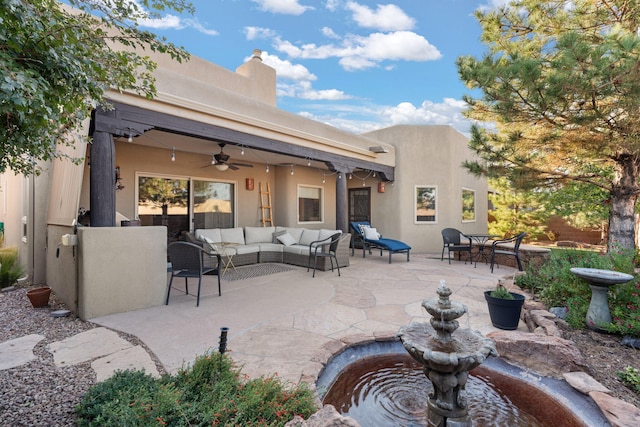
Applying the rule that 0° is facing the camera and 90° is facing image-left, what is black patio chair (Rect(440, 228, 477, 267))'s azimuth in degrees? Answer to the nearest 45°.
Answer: approximately 315°

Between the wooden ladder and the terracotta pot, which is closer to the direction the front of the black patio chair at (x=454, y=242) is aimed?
the terracotta pot

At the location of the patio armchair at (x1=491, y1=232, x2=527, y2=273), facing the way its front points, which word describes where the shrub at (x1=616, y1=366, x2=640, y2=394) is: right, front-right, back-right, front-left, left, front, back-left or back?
left

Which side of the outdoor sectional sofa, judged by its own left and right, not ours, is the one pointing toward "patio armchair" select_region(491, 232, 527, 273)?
left

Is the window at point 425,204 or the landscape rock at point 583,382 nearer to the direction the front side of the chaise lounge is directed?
the landscape rock

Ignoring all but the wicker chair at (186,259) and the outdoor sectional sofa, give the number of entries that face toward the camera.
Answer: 1

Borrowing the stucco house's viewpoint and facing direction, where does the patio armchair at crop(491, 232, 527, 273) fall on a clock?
The patio armchair is roughly at 11 o'clock from the stucco house.
